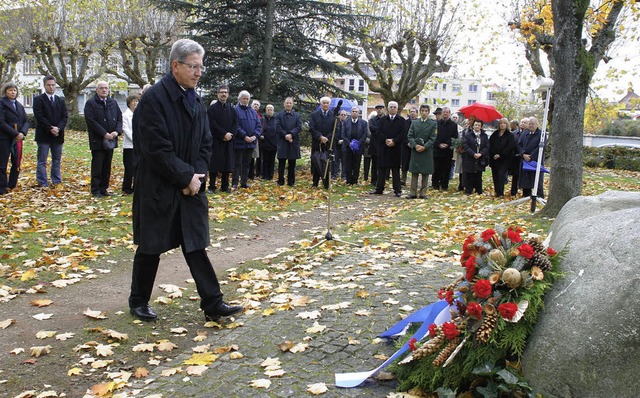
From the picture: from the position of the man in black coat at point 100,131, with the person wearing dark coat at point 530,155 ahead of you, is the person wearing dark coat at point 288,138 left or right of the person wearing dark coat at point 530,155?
left

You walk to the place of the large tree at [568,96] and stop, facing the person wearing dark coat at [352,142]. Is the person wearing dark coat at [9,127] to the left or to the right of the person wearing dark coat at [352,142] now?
left

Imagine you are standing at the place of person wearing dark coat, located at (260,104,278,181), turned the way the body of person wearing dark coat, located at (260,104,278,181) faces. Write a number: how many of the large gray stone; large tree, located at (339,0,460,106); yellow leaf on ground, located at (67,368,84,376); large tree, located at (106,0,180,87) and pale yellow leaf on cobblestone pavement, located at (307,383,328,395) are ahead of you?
3

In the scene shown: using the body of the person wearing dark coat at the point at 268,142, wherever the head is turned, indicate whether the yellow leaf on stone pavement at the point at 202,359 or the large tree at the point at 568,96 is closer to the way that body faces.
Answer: the yellow leaf on stone pavement

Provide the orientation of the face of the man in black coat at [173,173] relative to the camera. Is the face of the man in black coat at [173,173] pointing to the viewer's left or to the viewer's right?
to the viewer's right

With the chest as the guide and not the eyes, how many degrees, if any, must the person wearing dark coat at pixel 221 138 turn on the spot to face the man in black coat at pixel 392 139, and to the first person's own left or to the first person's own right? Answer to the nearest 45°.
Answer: approximately 90° to the first person's own left

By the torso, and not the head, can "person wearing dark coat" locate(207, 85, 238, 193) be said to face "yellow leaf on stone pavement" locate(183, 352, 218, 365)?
yes
